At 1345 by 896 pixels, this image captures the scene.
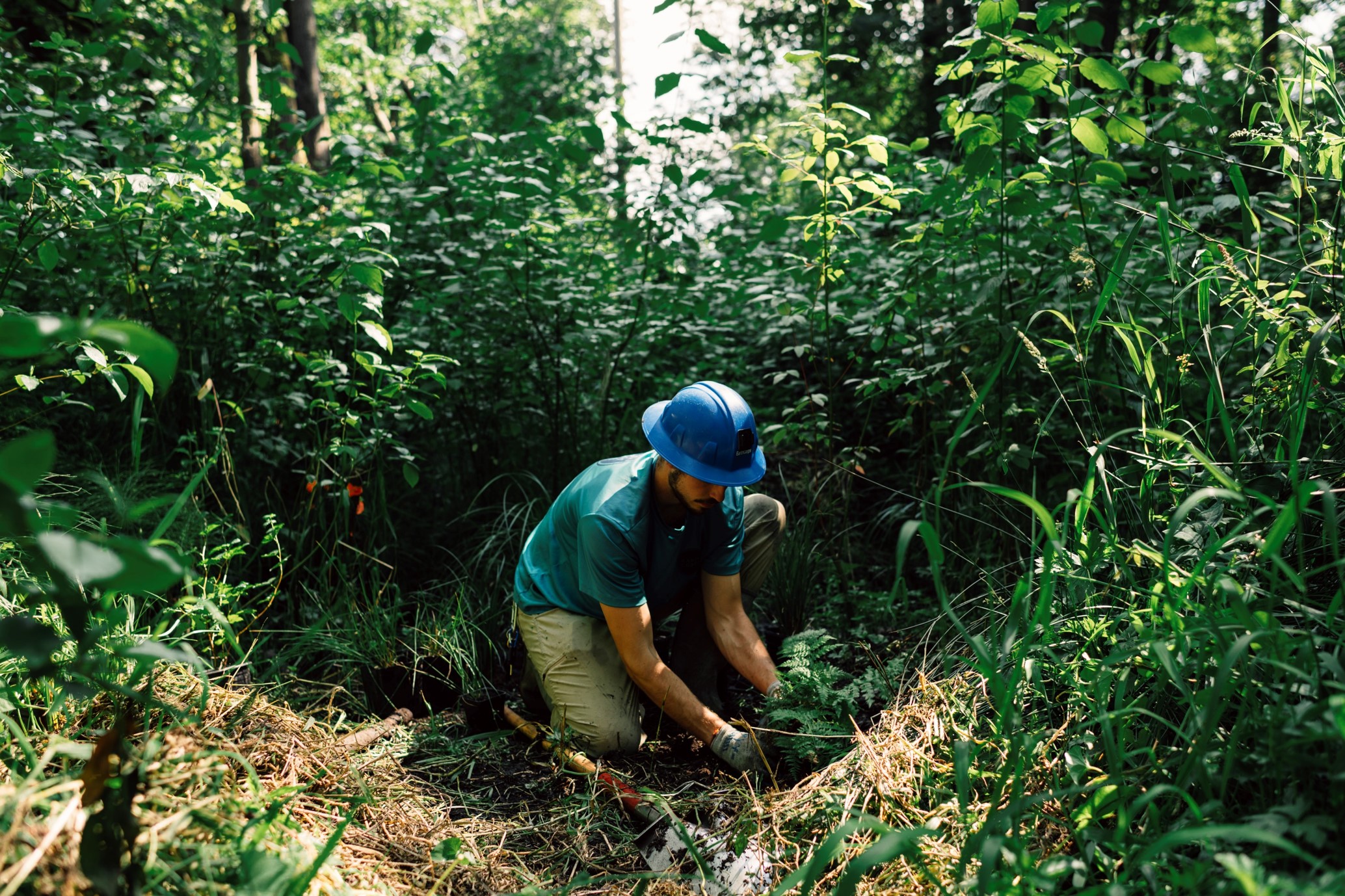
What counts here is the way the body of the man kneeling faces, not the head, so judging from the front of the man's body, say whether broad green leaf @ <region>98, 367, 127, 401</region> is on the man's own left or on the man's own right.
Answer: on the man's own right

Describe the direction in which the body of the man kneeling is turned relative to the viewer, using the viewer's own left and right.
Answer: facing the viewer and to the right of the viewer

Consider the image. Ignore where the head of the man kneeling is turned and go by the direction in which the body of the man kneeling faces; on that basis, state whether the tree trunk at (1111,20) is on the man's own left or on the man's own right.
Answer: on the man's own left

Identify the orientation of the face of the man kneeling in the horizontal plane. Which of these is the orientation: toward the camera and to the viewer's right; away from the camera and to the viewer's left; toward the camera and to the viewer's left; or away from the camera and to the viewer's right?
toward the camera and to the viewer's right
